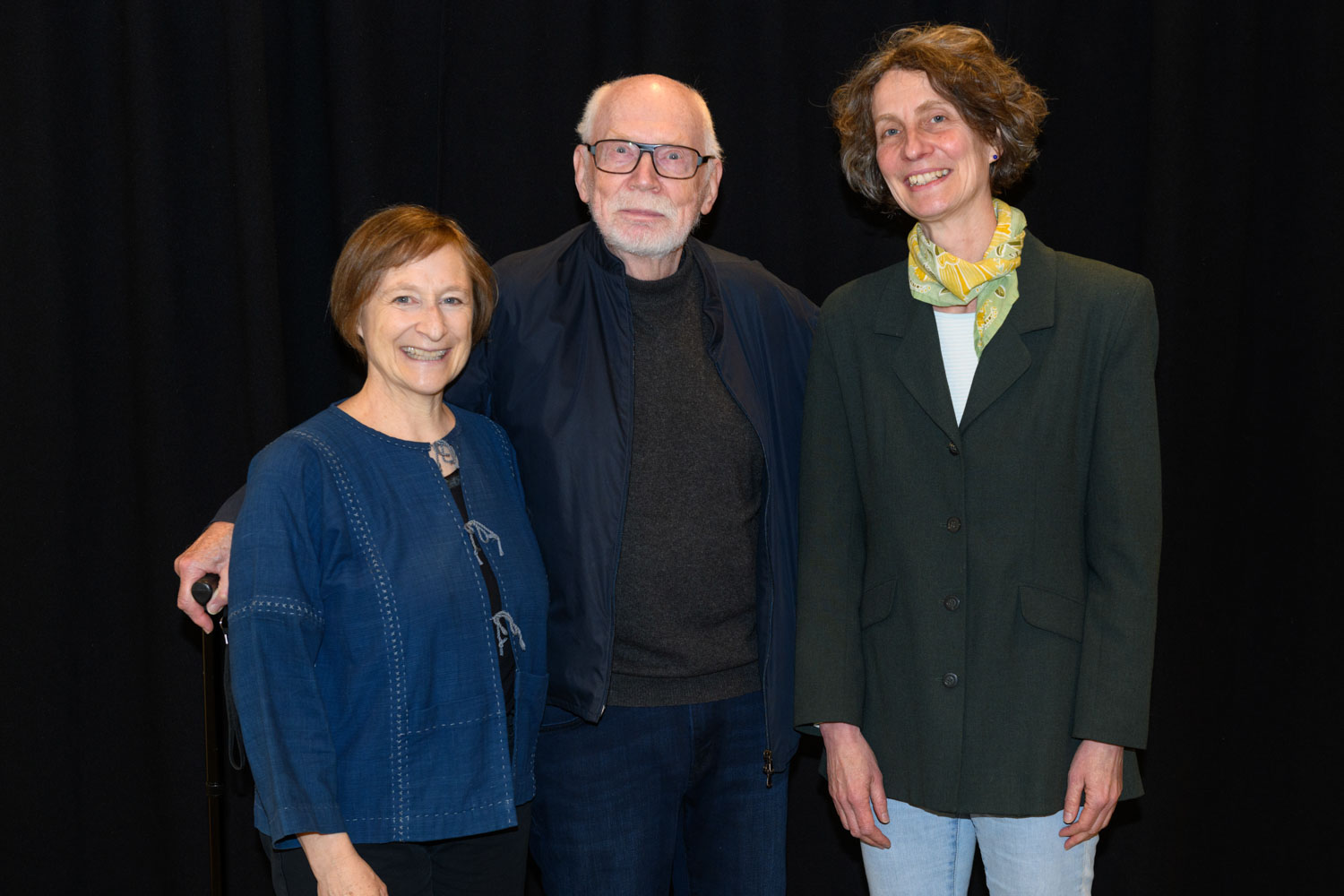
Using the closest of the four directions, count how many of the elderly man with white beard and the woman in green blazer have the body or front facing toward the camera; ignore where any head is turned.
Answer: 2

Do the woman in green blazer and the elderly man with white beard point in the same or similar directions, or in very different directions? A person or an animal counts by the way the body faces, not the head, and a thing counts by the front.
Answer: same or similar directions

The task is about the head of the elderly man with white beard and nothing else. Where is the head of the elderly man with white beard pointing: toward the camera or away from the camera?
toward the camera

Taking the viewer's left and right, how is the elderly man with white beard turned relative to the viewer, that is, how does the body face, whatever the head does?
facing the viewer

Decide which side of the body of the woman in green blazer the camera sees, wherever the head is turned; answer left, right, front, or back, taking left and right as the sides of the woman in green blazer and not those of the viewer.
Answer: front
